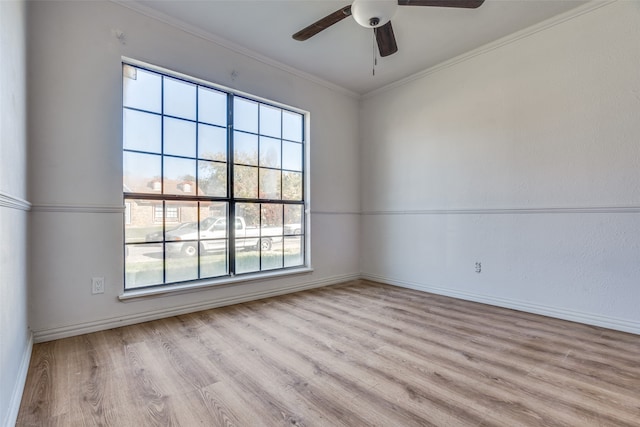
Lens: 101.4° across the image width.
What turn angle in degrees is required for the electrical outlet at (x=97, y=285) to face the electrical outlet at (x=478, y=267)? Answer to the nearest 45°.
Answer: approximately 45° to its left

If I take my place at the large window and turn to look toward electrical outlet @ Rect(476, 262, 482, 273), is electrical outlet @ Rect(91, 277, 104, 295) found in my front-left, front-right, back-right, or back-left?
back-right

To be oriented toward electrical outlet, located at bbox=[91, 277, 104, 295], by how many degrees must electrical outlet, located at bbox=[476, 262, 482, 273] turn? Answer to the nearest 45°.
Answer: approximately 45° to its right

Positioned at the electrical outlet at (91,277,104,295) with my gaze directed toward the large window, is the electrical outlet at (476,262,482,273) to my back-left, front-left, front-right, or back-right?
front-right

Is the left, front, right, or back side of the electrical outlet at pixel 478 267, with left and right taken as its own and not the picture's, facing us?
front

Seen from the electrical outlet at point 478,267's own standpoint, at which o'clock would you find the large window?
The large window is roughly at 2 o'clock from the electrical outlet.

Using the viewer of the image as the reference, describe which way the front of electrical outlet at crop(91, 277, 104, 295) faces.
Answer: facing the viewer
